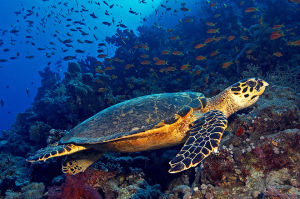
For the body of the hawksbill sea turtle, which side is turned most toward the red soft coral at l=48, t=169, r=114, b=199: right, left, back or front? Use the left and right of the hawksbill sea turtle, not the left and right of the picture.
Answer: back

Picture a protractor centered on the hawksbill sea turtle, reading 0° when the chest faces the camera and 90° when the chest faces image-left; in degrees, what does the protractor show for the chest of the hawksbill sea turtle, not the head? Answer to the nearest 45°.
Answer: approximately 270°
